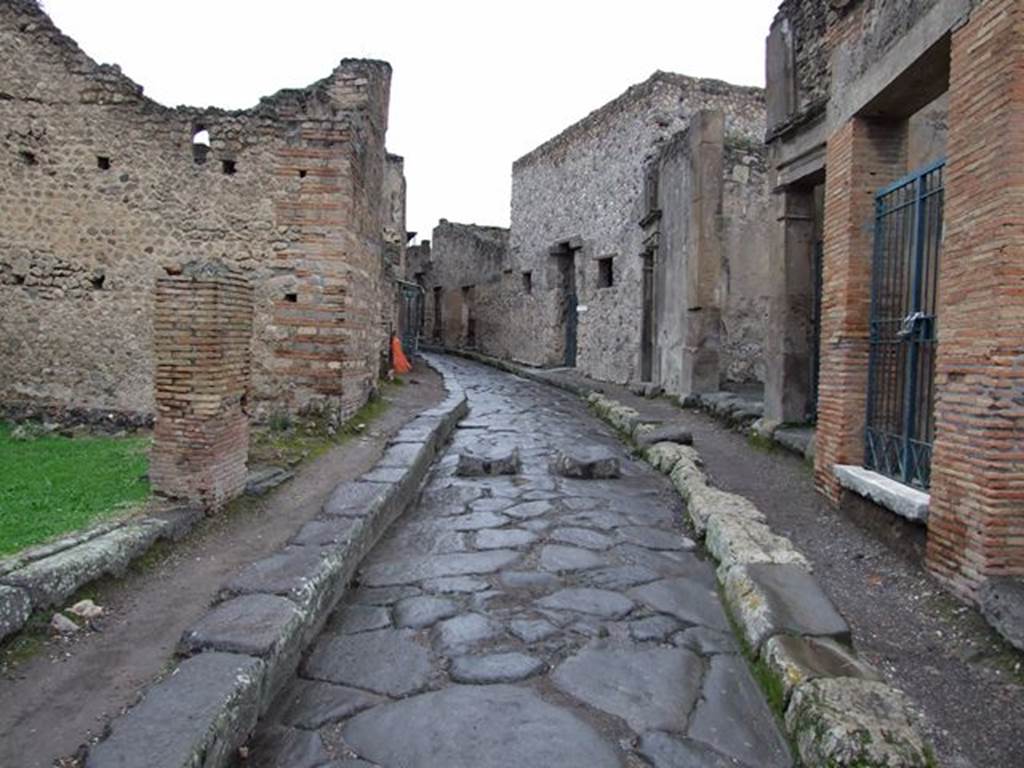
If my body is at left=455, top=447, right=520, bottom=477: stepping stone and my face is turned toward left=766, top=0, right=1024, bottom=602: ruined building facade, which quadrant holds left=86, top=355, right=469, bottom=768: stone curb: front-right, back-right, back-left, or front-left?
front-right

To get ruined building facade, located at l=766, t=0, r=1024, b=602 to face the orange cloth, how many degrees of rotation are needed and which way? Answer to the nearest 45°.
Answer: approximately 90° to its right

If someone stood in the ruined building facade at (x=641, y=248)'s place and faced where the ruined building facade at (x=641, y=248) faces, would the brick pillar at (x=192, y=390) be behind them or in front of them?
in front

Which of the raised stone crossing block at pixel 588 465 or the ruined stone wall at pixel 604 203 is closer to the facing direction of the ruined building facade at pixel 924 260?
the raised stone crossing block

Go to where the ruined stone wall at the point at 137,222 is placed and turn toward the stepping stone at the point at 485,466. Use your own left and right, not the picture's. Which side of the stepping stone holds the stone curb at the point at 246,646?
right

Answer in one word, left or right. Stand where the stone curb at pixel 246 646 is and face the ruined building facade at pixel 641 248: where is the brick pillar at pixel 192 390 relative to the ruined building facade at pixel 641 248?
left

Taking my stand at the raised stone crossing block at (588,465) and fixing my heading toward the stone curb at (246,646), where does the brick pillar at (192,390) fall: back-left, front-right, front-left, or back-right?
front-right

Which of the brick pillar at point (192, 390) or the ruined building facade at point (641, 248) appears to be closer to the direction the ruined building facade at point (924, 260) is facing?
the brick pillar

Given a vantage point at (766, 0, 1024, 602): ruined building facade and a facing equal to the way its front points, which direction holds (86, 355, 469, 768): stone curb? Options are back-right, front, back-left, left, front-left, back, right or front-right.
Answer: front

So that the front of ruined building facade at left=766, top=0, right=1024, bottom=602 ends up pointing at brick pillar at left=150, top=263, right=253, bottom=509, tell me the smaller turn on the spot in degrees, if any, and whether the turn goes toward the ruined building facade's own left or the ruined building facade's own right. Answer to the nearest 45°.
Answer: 0° — it already faces it

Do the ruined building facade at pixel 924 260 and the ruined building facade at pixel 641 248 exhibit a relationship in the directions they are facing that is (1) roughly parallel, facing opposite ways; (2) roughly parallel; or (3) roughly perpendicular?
roughly parallel

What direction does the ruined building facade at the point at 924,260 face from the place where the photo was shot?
facing the viewer and to the left of the viewer

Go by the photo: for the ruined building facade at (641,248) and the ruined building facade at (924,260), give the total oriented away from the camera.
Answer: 0

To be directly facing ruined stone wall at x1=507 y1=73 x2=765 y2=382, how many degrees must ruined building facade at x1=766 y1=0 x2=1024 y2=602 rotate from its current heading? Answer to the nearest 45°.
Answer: approximately 90° to its right

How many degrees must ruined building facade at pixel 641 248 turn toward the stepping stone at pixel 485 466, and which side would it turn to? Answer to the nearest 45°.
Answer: approximately 45° to its left

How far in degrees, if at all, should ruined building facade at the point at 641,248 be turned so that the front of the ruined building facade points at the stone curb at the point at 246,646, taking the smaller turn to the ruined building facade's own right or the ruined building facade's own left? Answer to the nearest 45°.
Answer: approximately 45° to the ruined building facade's own left
